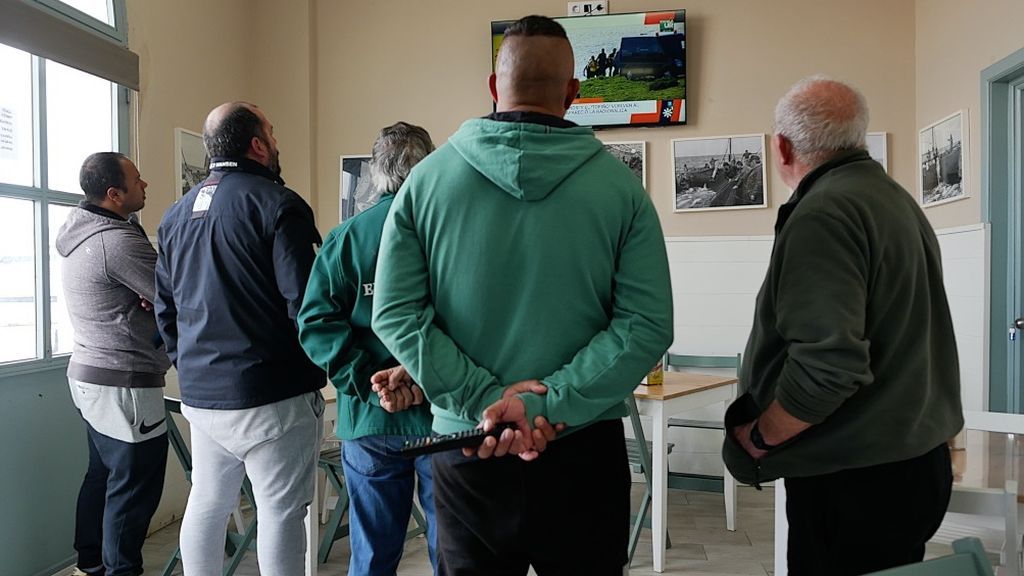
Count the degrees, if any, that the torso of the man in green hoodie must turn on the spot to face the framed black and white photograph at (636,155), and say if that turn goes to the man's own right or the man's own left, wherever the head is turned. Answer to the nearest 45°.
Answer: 0° — they already face it

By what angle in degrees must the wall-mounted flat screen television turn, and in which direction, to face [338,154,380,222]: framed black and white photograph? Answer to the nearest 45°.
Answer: approximately 90° to its right

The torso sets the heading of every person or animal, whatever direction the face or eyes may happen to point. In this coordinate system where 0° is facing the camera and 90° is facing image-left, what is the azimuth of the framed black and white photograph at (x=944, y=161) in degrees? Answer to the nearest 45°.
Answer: approximately 45°

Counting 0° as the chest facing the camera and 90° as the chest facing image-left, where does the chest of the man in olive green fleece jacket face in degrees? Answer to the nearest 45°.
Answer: approximately 135°

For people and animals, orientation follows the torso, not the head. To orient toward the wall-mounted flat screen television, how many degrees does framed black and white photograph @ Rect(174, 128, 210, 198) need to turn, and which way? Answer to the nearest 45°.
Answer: approximately 45° to its left

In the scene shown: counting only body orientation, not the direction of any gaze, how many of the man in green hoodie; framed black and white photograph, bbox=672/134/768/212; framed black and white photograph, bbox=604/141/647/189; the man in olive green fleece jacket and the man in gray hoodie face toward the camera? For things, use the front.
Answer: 2

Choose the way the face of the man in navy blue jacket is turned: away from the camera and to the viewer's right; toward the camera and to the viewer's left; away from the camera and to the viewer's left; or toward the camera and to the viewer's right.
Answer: away from the camera and to the viewer's right

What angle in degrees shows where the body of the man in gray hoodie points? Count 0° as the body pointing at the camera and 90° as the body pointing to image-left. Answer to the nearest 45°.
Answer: approximately 225°

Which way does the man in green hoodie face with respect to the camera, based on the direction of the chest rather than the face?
away from the camera

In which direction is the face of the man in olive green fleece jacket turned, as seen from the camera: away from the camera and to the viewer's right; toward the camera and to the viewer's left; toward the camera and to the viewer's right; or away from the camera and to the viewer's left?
away from the camera and to the viewer's left
